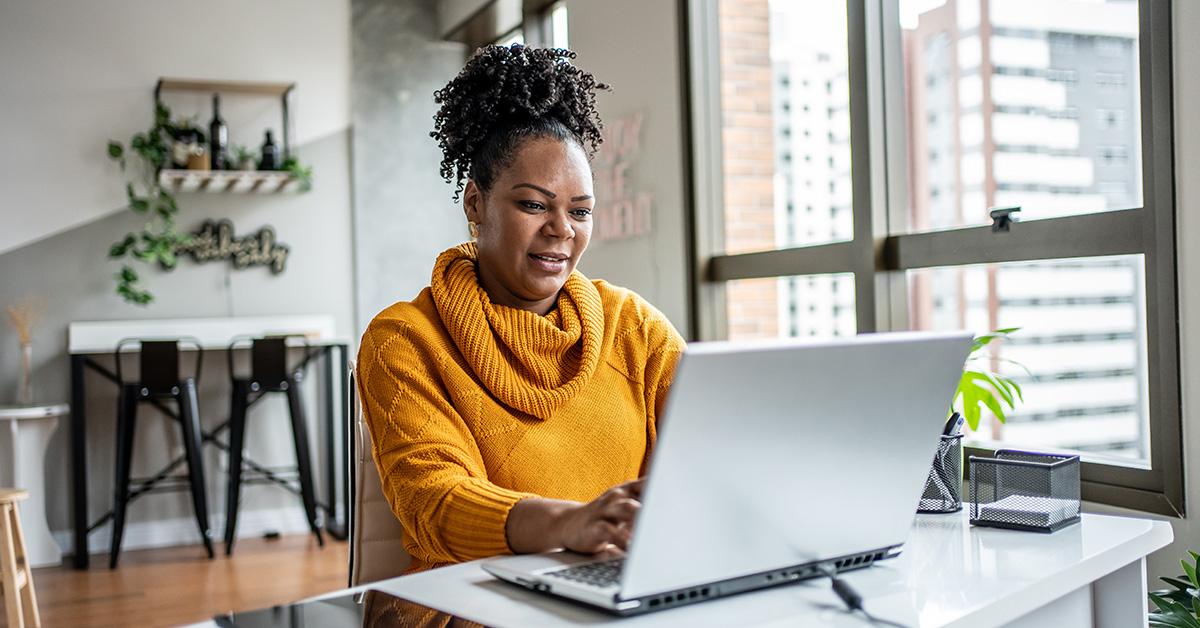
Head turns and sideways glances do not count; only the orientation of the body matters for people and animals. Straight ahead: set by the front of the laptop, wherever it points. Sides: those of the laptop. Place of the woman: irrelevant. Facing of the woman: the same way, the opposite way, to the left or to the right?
the opposite way

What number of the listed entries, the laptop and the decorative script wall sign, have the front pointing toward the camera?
1

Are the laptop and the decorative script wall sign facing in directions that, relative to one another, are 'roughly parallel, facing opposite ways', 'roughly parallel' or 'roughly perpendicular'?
roughly parallel, facing opposite ways

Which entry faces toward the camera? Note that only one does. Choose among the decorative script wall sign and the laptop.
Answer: the decorative script wall sign

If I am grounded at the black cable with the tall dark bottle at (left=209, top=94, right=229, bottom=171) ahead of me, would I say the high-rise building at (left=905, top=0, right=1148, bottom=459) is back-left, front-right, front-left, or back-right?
front-right

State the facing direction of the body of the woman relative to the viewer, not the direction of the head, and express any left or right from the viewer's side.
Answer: facing the viewer and to the right of the viewer

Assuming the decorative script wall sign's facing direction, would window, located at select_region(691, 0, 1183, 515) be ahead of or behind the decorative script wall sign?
ahead

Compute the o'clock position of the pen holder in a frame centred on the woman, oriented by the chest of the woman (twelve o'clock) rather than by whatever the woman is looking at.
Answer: The pen holder is roughly at 11 o'clock from the woman.

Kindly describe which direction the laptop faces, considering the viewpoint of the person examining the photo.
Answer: facing away from the viewer and to the left of the viewer

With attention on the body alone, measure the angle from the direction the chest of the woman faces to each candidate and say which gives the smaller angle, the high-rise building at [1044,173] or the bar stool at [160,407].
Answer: the high-rise building

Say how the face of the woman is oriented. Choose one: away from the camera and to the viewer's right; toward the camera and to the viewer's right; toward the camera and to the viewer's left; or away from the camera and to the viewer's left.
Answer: toward the camera and to the viewer's right

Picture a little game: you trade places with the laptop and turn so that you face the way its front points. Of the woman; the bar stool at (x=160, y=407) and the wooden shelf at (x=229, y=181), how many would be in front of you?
3

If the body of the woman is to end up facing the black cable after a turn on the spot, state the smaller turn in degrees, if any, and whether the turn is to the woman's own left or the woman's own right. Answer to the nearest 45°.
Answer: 0° — they already face it

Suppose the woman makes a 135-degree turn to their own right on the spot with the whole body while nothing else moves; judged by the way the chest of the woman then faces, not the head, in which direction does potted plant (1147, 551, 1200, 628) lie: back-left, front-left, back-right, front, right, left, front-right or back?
back

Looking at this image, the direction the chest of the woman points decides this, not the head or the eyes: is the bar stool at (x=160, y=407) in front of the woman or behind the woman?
behind

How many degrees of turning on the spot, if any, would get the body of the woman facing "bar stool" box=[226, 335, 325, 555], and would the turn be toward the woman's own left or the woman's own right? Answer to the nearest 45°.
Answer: approximately 135° to the woman's own left

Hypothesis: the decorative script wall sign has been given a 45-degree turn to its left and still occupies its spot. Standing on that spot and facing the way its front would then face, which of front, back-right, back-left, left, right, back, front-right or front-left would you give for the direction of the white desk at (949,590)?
front-right

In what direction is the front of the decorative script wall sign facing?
toward the camera
